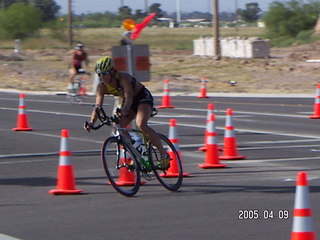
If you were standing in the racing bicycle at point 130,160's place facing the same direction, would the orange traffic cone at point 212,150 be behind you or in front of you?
behind

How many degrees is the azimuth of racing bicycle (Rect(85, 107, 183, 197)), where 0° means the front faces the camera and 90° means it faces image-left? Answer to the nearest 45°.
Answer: approximately 45°

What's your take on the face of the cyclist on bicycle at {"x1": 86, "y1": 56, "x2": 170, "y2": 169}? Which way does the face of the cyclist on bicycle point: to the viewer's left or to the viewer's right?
to the viewer's left

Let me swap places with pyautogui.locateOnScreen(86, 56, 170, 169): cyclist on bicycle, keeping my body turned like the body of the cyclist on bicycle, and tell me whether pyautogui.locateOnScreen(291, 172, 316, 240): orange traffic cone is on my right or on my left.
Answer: on my left

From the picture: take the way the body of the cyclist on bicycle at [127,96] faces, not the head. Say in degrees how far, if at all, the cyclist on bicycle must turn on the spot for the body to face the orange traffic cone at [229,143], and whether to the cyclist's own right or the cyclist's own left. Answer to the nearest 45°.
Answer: approximately 180°

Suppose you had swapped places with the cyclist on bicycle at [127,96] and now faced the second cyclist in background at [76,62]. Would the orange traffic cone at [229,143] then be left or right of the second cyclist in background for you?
right

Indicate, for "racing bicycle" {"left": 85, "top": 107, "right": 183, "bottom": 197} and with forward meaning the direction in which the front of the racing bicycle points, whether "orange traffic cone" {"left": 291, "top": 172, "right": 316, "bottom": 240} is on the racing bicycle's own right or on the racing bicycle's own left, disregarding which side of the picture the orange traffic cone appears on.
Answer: on the racing bicycle's own left

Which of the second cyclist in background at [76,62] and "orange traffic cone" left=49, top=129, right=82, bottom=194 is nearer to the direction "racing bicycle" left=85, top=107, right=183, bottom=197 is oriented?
the orange traffic cone

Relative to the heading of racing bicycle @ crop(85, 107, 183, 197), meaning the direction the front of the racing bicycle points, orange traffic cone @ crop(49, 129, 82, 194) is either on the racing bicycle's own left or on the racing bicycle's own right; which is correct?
on the racing bicycle's own right
